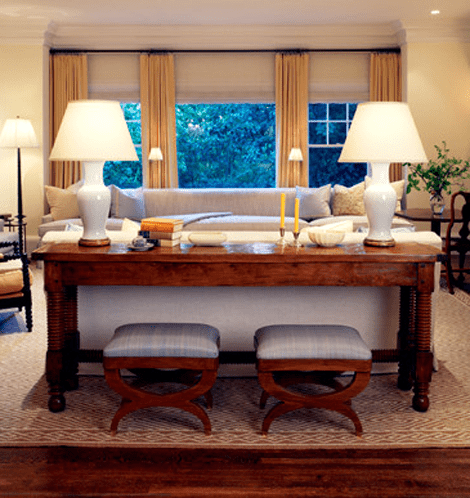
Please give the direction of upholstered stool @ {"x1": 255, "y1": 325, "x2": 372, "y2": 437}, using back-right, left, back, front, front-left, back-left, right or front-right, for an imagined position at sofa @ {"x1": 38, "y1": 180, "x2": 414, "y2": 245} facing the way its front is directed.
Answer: front

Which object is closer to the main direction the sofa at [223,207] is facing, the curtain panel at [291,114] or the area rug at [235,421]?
the area rug

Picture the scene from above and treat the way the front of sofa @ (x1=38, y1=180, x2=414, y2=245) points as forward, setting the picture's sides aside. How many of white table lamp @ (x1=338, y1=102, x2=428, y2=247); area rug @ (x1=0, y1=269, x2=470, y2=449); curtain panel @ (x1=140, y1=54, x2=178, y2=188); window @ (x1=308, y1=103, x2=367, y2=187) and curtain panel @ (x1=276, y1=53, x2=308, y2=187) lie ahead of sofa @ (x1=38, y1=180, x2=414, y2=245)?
2

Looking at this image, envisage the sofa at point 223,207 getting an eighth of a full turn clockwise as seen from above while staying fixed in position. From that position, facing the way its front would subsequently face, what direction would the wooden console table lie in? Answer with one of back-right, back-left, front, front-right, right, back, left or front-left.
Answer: front-left

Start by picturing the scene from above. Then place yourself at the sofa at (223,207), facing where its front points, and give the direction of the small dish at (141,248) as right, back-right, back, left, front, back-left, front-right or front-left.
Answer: front

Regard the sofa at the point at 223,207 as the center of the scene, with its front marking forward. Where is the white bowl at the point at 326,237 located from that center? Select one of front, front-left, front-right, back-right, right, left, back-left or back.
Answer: front

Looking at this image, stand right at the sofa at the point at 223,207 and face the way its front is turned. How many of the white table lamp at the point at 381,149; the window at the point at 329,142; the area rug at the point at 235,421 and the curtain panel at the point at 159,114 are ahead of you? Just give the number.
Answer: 2

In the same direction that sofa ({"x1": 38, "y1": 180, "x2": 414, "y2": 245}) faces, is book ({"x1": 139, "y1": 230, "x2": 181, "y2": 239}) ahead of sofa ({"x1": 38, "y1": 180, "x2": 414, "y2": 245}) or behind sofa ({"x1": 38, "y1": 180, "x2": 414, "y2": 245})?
ahead
